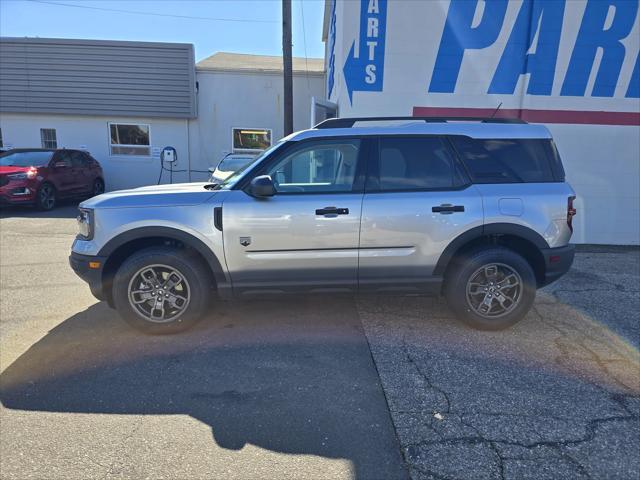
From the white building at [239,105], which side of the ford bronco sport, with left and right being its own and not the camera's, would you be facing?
right

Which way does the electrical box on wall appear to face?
toward the camera

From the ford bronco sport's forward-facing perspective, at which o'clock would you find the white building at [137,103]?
The white building is roughly at 2 o'clock from the ford bronco sport.

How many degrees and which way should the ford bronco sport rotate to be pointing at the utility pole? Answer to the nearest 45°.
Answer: approximately 90° to its right

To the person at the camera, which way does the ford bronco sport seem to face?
facing to the left of the viewer

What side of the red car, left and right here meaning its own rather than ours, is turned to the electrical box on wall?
back

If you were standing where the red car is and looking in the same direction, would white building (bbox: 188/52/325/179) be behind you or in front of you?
behind

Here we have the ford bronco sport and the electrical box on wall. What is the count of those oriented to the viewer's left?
1

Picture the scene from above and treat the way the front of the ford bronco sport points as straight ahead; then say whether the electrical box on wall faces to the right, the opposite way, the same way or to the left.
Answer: to the left
